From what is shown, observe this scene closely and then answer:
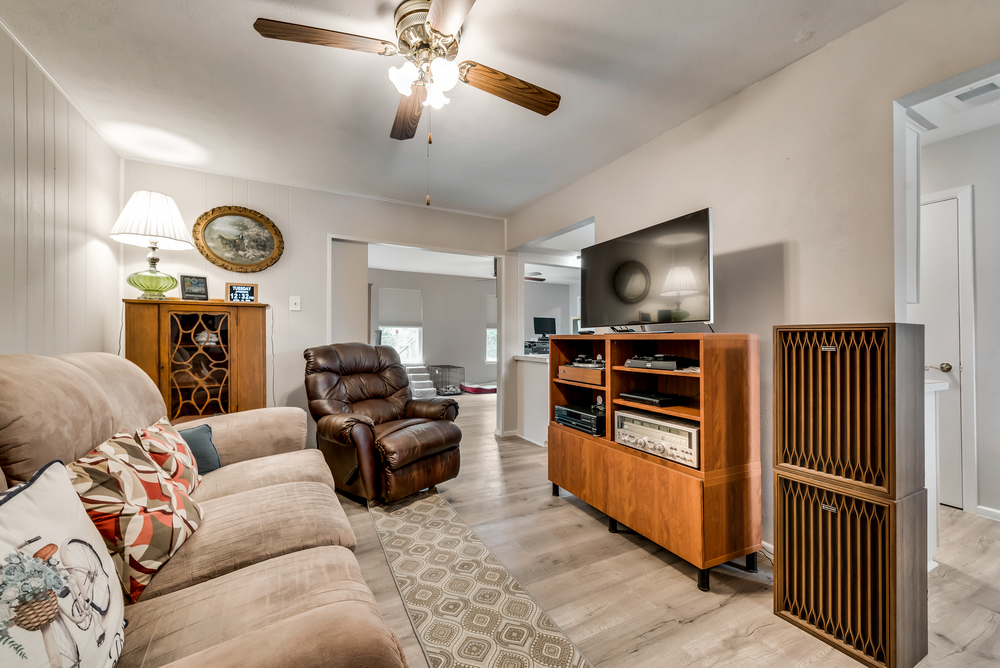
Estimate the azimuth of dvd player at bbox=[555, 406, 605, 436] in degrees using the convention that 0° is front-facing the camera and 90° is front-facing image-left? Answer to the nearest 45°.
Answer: approximately 45°

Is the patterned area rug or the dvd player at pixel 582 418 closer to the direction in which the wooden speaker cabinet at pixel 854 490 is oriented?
the patterned area rug

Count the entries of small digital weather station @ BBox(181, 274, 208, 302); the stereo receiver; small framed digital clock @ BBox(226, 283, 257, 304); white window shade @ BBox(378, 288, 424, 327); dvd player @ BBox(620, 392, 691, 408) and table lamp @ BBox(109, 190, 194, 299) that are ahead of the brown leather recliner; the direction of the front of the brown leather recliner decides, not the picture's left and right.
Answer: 2

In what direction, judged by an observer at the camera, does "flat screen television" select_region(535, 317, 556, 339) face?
facing the viewer

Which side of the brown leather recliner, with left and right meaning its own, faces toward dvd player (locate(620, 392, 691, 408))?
front

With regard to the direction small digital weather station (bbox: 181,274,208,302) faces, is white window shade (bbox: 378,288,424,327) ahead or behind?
behind

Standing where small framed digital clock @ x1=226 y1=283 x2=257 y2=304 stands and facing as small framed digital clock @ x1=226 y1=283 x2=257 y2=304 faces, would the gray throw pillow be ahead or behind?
ahead

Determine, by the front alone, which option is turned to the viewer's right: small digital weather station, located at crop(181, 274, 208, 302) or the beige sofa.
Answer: the beige sofa

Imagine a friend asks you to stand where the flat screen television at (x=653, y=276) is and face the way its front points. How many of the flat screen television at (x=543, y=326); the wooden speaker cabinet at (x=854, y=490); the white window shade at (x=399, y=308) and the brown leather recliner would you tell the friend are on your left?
1

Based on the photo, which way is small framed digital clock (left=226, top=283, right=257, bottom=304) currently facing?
toward the camera

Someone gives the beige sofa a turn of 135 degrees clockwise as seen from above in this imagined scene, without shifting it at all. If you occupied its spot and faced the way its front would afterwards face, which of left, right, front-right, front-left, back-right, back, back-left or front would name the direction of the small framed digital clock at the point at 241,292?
back-right

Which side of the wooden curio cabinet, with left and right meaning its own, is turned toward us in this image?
front

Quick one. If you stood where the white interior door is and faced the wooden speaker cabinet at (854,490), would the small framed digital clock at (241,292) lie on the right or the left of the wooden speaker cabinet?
right

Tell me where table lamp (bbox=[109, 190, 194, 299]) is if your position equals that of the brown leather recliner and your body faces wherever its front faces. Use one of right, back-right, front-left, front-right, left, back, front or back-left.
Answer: back-right

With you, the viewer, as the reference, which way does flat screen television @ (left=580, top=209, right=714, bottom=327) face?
facing the viewer and to the left of the viewer

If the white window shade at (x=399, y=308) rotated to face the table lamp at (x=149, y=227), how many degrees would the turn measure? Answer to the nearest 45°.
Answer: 0° — it already faces it

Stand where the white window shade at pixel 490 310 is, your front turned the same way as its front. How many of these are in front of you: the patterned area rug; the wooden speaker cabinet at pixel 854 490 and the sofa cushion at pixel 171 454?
3

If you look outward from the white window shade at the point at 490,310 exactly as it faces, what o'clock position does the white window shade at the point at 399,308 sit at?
the white window shade at the point at 399,308 is roughly at 2 o'clock from the white window shade at the point at 490,310.

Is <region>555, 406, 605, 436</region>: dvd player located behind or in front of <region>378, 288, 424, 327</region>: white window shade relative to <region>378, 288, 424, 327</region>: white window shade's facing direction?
in front
